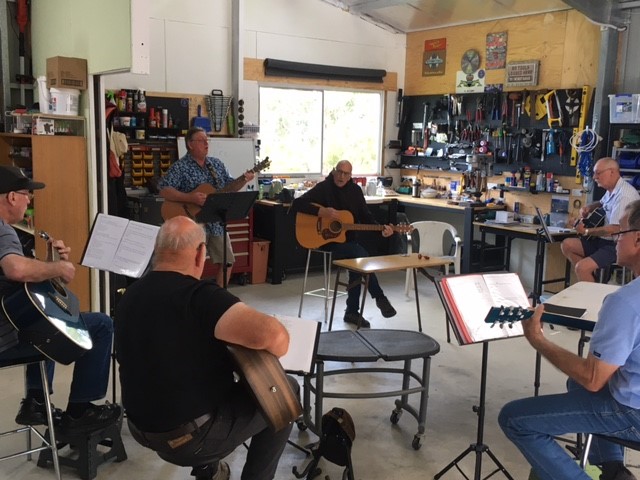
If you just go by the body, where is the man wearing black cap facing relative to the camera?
to the viewer's right

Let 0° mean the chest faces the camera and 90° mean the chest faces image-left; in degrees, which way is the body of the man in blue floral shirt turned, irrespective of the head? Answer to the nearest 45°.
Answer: approximately 315°

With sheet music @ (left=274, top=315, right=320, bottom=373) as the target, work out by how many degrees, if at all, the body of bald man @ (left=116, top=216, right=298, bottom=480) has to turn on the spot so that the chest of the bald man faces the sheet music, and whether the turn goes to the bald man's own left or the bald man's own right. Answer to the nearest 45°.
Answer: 0° — they already face it

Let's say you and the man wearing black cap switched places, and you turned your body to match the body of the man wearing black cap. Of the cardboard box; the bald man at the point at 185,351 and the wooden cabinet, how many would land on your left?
2

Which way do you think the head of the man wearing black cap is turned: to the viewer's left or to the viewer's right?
to the viewer's right

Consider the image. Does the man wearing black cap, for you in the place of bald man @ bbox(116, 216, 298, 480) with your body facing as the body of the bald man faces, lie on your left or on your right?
on your left

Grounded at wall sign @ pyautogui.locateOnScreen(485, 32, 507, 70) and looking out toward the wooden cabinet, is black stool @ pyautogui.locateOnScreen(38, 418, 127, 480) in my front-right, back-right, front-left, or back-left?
front-left

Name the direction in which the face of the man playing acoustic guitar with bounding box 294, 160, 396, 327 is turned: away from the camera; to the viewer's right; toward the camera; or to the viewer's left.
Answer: toward the camera

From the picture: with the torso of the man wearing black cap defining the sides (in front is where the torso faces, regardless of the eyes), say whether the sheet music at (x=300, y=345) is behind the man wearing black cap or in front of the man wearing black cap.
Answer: in front

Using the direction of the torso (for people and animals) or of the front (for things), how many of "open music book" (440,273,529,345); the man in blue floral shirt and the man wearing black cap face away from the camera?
0

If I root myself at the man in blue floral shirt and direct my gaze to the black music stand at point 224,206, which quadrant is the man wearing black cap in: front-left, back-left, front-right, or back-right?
front-right

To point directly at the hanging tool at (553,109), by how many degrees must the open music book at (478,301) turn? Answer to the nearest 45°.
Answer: approximately 135° to its left

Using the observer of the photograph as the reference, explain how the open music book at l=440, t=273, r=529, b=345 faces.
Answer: facing the viewer and to the right of the viewer

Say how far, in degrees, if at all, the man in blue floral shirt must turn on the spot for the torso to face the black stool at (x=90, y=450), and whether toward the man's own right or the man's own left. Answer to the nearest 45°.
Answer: approximately 45° to the man's own right

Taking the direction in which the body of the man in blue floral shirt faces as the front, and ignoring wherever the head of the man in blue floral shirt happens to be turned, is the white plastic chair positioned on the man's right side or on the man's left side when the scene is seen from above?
on the man's left side

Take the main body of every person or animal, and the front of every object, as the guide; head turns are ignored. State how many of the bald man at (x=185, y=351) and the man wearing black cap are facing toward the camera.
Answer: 0

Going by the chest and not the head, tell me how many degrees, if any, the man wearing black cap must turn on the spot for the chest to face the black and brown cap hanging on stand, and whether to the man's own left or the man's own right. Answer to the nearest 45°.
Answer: approximately 45° to the man's own right
